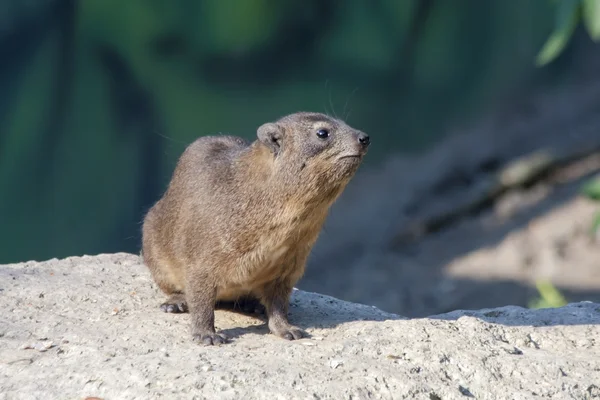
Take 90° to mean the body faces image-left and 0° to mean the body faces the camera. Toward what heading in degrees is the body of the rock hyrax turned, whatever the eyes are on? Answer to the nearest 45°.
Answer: approximately 315°
